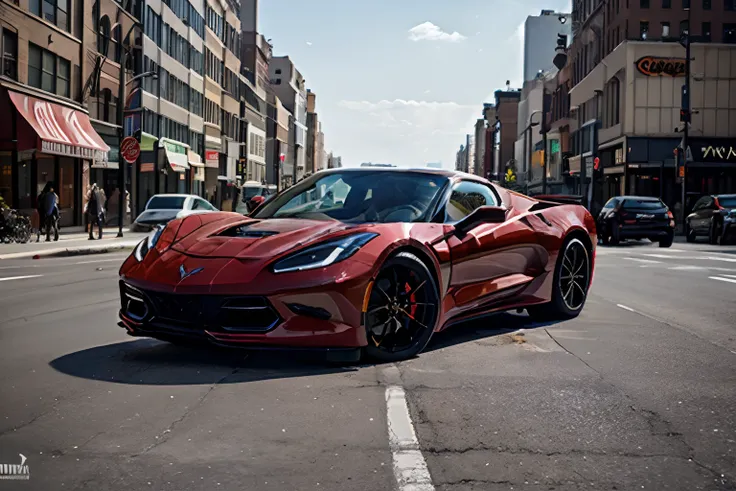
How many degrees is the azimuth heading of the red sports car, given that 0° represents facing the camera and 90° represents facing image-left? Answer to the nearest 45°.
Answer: approximately 45°

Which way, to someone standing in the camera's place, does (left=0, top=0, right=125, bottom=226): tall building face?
facing the viewer and to the right of the viewer

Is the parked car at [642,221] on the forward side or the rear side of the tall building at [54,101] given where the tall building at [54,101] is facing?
on the forward side

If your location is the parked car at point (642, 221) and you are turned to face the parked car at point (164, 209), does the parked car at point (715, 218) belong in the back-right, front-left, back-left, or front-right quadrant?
back-right

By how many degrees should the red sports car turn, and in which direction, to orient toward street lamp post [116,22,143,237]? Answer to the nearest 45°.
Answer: approximately 135° to its right

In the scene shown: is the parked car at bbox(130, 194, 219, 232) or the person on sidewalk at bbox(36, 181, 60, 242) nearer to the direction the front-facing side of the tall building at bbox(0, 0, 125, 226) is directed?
the parked car

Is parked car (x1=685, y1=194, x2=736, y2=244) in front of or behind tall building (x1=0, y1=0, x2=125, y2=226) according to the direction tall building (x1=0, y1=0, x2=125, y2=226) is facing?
in front

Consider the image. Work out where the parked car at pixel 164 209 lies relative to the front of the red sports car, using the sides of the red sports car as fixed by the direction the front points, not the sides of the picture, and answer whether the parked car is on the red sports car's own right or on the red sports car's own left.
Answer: on the red sports car's own right

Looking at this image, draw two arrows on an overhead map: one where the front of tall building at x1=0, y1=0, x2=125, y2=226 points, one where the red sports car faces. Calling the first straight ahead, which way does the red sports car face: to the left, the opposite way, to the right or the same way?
to the right

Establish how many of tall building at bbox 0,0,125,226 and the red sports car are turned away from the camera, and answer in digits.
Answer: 0

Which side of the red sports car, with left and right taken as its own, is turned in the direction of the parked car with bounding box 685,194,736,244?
back

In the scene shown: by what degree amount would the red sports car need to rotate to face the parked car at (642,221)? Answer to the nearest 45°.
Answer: approximately 135° to its right
